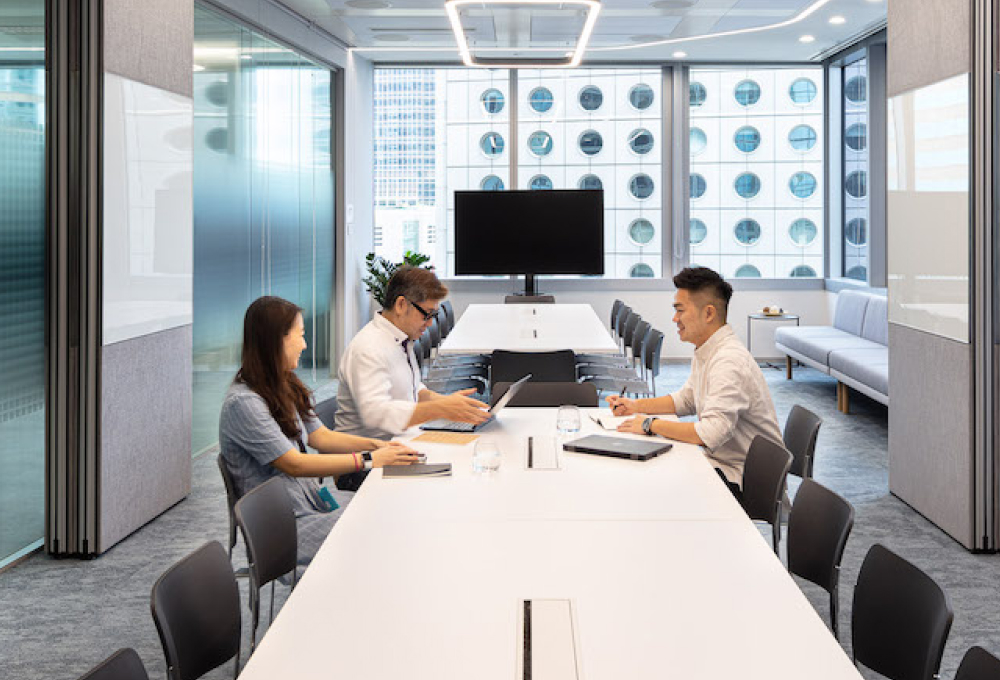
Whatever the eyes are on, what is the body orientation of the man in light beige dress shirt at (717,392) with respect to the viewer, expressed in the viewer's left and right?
facing to the left of the viewer

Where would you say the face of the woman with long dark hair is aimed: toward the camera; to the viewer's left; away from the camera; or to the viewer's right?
to the viewer's right

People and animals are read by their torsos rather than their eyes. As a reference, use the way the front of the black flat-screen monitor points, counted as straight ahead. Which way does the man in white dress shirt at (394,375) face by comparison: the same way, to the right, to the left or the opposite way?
to the left

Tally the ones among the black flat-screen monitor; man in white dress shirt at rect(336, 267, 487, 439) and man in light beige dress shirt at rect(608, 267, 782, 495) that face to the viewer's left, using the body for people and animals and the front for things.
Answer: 1

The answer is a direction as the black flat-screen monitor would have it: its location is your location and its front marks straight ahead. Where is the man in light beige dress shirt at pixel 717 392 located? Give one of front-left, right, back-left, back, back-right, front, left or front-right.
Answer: front

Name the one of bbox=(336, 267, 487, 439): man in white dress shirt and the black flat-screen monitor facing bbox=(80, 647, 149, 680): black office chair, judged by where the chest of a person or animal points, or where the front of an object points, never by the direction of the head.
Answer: the black flat-screen monitor

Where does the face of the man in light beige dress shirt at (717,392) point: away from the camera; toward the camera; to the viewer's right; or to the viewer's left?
to the viewer's left

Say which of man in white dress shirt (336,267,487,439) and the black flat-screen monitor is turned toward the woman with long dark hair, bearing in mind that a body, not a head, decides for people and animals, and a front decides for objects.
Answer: the black flat-screen monitor

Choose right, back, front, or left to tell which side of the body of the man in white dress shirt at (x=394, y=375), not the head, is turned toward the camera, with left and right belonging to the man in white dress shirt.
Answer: right

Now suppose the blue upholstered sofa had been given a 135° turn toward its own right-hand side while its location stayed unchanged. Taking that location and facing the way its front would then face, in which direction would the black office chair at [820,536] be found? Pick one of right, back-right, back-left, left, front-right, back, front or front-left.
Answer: back

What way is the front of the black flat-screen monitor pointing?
toward the camera

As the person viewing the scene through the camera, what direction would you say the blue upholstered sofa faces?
facing the viewer and to the left of the viewer

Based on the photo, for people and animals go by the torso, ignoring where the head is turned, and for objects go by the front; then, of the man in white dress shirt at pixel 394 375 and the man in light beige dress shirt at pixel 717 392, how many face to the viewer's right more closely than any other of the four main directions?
1

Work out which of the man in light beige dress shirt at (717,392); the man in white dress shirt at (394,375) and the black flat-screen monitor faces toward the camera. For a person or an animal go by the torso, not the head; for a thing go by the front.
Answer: the black flat-screen monitor
